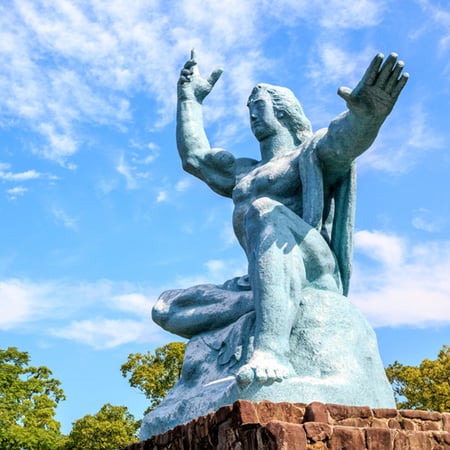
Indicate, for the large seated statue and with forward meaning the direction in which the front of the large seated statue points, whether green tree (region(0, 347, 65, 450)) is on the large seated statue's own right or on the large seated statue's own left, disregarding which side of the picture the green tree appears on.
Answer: on the large seated statue's own right

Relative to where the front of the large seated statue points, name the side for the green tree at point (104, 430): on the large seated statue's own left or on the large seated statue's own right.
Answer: on the large seated statue's own right

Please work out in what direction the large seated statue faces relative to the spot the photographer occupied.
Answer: facing the viewer and to the left of the viewer

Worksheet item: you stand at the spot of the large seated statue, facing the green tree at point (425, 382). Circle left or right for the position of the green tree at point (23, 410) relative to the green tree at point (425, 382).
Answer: left

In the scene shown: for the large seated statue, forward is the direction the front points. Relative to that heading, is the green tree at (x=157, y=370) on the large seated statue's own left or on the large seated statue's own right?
on the large seated statue's own right
